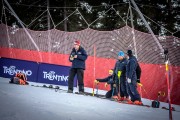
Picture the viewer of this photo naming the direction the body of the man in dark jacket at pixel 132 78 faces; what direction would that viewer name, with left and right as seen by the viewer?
facing to the left of the viewer

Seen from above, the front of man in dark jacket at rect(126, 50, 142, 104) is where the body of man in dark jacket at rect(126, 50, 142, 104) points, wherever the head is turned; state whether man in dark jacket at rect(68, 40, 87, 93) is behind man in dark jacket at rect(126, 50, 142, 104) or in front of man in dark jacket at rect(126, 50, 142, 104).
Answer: in front

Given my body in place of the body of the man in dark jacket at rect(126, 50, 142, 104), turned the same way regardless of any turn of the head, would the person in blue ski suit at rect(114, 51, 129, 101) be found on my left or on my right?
on my right

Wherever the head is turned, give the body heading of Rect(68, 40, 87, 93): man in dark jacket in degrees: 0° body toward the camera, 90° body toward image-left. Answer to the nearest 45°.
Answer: approximately 45°

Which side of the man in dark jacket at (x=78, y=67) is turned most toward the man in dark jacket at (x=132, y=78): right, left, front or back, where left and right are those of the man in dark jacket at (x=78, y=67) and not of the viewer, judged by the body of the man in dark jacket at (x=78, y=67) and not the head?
left

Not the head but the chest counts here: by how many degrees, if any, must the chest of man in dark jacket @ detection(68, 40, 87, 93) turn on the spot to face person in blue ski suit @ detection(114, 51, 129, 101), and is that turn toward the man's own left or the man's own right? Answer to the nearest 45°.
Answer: approximately 90° to the man's own left

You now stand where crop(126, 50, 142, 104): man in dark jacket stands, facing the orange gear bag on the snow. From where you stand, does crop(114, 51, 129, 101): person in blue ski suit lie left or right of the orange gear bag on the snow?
right

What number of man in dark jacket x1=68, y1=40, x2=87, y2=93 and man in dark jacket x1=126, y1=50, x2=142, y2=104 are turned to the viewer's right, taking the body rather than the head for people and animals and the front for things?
0
